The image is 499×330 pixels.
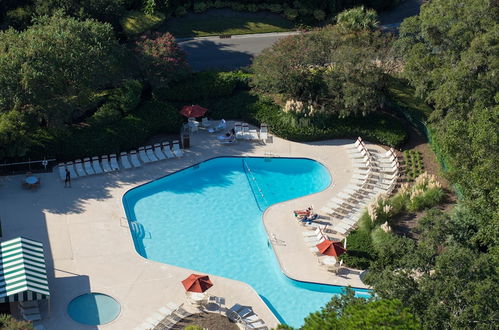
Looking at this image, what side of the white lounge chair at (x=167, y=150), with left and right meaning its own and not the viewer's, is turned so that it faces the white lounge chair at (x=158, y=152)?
right

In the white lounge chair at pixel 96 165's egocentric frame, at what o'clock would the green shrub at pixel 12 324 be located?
The green shrub is roughly at 2 o'clock from the white lounge chair.

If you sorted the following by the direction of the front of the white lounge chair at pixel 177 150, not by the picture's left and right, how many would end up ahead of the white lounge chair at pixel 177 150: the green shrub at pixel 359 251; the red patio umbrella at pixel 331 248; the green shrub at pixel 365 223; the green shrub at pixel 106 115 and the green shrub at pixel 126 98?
3

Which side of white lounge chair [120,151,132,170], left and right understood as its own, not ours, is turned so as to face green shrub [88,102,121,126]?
back

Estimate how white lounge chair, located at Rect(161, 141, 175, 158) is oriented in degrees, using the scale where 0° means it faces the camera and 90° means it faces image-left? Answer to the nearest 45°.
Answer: approximately 315°

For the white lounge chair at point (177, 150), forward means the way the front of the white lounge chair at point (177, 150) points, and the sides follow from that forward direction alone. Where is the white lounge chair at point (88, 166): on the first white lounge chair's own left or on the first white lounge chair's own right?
on the first white lounge chair's own right

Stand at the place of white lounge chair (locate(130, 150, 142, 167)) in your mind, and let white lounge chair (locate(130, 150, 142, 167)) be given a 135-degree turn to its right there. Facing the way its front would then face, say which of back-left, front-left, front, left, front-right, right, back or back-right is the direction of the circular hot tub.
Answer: left

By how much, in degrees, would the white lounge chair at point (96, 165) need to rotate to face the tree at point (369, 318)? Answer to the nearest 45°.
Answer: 0° — it already faces it

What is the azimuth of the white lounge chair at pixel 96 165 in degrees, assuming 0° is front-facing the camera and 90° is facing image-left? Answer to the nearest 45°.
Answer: approximately 315°

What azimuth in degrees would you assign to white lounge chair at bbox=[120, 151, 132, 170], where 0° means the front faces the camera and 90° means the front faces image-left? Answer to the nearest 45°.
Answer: approximately 0°
